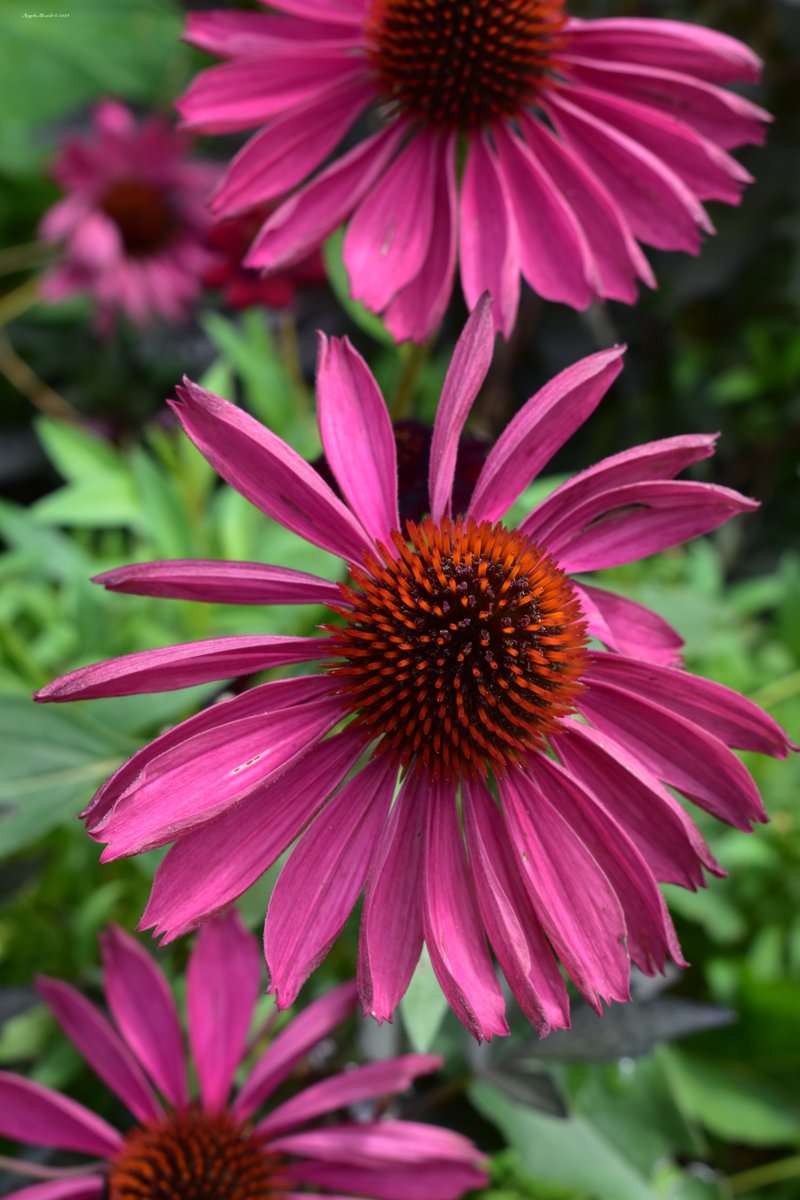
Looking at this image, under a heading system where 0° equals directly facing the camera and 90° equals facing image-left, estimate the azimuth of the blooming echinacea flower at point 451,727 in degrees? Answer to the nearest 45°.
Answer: approximately 0°

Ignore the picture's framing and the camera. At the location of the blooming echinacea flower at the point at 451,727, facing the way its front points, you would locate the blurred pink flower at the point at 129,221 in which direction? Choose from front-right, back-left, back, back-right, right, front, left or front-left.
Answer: back

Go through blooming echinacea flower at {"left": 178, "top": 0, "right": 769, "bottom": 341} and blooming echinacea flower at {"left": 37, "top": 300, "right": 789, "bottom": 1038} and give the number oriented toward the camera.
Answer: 2

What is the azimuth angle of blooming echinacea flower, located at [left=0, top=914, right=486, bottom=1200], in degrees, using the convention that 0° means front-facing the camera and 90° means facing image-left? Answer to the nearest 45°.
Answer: approximately 0°

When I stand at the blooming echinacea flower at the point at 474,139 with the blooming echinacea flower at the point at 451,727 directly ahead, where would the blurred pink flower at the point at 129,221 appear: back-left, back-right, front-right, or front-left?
back-right

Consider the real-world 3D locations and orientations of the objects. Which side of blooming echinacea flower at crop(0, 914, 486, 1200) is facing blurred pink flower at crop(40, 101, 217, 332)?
back
